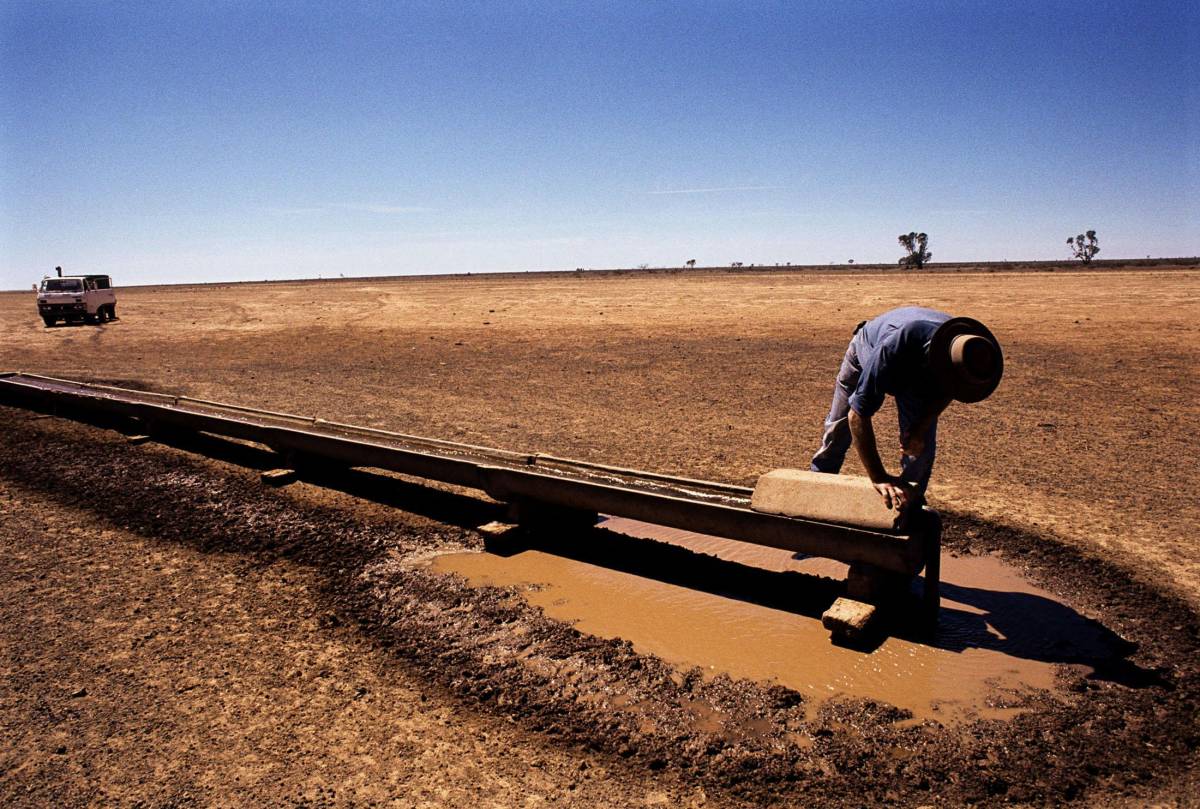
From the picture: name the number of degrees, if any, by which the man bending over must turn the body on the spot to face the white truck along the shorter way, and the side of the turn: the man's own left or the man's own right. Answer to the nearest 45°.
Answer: approximately 180°

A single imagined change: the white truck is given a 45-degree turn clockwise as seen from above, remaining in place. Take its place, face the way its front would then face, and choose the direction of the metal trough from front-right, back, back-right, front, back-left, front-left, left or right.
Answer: left

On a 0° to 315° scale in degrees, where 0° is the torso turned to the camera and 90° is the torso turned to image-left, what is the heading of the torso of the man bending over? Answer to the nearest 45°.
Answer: approximately 315°

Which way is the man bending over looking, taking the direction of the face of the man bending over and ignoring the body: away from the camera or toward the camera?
toward the camera

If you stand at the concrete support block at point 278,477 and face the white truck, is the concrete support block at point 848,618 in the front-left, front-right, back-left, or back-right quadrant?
back-right

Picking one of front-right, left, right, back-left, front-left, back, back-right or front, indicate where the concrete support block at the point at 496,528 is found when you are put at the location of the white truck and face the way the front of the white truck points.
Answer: front-left

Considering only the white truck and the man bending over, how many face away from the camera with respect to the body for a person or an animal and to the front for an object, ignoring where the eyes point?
0

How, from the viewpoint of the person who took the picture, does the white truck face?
facing the viewer and to the left of the viewer

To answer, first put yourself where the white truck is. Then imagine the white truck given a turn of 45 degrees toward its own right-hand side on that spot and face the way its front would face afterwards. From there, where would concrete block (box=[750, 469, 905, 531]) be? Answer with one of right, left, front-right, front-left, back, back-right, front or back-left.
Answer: left

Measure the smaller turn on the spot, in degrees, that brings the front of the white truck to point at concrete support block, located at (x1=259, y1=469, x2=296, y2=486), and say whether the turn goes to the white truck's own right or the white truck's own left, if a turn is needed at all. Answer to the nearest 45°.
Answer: approximately 45° to the white truck's own left
